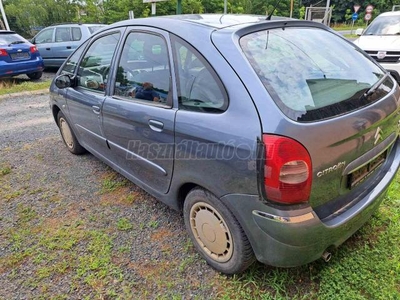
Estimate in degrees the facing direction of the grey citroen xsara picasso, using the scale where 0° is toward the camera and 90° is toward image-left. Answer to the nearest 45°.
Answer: approximately 135°

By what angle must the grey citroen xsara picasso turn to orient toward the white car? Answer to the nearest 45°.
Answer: approximately 90° to its right

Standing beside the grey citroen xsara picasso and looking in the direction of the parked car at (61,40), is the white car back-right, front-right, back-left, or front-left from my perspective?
front-right

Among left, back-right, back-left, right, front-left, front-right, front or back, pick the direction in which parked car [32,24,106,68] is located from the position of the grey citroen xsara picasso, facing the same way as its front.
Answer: front

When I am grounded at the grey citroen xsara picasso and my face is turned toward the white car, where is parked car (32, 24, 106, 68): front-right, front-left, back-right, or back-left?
front-left

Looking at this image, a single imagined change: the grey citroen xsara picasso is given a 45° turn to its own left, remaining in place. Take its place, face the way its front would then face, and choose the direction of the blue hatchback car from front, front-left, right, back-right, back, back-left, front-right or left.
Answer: front-right
